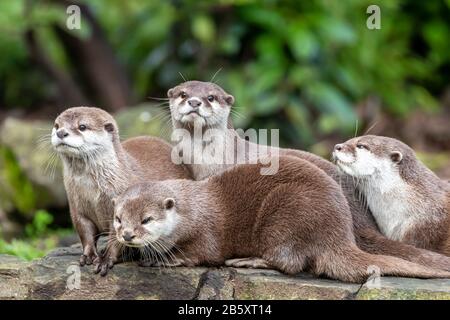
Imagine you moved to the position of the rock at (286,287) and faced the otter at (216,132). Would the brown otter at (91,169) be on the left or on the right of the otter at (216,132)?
left

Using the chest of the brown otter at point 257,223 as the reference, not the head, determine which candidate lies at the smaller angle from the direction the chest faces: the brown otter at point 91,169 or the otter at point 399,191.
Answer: the brown otter

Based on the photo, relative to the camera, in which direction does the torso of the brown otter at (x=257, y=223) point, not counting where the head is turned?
to the viewer's left

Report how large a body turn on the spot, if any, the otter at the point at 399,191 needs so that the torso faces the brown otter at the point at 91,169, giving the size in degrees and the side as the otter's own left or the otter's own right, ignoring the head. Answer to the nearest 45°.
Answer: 0° — it already faces it

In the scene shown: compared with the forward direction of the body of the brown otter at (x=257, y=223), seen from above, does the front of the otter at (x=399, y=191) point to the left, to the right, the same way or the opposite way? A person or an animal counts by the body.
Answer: the same way

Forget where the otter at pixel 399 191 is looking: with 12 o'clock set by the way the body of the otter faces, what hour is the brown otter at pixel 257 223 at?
The brown otter is roughly at 11 o'clock from the otter.

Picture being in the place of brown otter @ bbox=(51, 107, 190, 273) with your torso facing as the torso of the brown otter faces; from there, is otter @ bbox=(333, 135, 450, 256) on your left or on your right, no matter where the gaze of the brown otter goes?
on your left

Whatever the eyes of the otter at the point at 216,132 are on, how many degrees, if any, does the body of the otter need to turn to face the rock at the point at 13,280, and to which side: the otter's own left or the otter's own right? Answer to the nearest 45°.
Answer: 0° — it already faces it

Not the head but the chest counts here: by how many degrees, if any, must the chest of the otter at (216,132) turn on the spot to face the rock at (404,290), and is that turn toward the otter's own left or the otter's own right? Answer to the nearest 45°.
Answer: approximately 90° to the otter's own left

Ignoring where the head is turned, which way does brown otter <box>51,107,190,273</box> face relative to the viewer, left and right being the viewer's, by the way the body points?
facing the viewer and to the left of the viewer

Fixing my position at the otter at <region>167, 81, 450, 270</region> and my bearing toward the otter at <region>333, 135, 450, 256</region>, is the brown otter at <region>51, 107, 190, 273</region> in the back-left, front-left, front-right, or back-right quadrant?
back-right

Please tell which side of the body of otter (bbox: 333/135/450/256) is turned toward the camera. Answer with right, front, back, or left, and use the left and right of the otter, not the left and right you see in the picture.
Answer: left

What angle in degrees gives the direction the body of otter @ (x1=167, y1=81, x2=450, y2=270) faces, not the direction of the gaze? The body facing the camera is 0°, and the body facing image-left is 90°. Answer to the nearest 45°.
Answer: approximately 45°

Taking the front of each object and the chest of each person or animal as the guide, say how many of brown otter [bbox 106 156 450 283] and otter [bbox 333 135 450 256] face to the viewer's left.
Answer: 2
